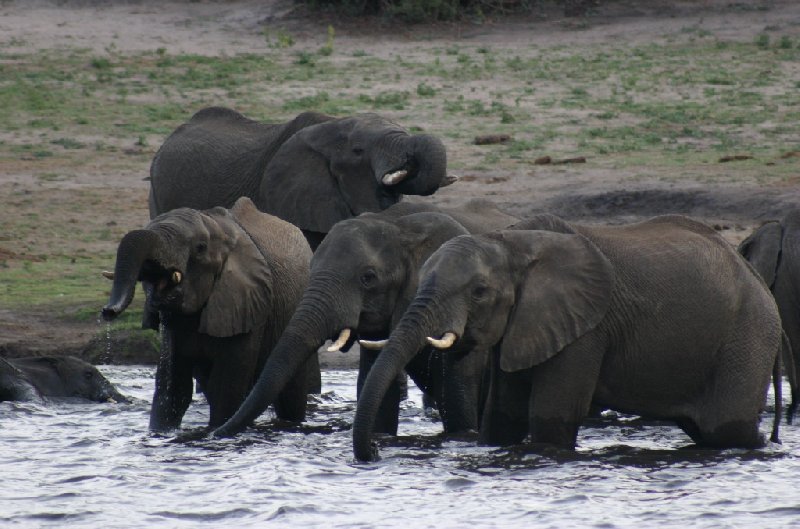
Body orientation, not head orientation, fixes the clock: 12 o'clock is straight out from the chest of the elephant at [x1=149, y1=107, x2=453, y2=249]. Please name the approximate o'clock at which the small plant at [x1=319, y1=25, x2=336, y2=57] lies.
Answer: The small plant is roughly at 9 o'clock from the elephant.

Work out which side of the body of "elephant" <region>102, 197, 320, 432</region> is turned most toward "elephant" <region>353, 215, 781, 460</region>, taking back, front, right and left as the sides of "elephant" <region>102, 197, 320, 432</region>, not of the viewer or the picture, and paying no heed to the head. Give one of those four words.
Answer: left

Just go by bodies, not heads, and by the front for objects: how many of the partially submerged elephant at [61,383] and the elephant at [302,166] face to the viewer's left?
0

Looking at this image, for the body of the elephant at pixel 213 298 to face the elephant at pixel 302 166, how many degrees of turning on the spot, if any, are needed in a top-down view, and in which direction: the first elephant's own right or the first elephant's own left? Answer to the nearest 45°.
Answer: approximately 135° to the first elephant's own right

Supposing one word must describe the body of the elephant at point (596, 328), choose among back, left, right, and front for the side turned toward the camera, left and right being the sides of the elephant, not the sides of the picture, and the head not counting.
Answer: left

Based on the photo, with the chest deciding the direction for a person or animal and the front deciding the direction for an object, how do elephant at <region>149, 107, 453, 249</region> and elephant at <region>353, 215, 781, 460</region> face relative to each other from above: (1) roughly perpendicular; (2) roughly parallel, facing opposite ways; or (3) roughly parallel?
roughly parallel, facing opposite ways

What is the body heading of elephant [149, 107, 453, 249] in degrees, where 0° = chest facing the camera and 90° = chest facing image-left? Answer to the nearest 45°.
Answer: approximately 270°

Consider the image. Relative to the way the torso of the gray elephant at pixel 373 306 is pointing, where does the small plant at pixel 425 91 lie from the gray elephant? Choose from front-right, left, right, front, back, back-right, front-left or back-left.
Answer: back-right

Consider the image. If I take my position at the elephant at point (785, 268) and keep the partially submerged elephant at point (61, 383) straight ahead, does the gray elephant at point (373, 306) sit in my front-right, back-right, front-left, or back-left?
front-left

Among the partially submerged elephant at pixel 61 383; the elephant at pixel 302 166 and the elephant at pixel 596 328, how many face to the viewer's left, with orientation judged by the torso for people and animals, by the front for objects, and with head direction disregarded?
1

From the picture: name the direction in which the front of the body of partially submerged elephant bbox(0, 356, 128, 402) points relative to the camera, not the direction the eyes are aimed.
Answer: to the viewer's right

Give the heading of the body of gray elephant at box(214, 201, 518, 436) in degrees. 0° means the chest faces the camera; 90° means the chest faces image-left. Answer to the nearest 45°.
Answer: approximately 45°

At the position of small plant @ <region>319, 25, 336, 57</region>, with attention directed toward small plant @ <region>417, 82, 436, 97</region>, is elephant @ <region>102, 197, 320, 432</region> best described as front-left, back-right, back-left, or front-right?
front-right
